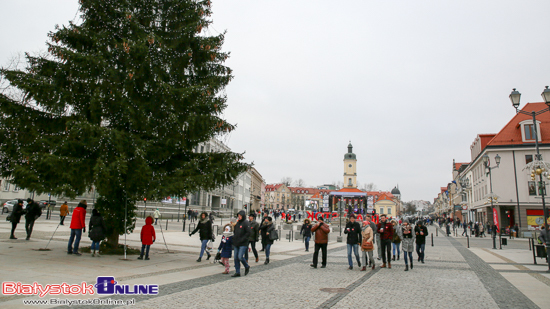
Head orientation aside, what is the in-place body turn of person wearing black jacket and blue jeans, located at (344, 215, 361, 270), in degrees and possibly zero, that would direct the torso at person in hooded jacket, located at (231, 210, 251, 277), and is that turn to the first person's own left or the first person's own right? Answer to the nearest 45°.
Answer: approximately 45° to the first person's own right

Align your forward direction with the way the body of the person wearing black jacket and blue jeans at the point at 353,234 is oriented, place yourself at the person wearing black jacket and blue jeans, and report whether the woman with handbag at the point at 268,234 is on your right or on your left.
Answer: on your right

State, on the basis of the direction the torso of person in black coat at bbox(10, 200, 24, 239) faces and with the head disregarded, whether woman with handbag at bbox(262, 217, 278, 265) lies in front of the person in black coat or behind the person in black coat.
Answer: in front

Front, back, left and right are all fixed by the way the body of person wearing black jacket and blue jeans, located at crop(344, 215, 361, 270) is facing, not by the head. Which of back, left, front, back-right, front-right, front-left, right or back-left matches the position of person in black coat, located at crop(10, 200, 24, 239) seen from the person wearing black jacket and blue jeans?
right

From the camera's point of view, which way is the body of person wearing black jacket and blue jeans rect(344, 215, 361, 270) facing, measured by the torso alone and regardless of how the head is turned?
toward the camera

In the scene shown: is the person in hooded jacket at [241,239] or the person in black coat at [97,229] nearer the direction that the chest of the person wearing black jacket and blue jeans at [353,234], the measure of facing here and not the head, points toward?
the person in hooded jacket

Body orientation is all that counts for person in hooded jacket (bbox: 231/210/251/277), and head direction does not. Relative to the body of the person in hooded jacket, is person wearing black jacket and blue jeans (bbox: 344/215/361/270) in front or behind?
behind

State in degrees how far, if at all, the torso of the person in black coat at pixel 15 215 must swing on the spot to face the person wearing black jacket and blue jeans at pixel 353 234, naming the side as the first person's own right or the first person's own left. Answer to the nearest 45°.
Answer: approximately 45° to the first person's own right

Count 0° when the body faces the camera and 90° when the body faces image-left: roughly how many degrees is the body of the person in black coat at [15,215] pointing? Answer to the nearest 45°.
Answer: approximately 270°

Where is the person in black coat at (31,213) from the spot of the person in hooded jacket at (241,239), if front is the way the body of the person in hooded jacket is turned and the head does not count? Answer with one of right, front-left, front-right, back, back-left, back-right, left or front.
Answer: right

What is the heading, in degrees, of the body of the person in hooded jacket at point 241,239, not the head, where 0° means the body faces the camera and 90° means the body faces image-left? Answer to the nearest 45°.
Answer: approximately 45°
